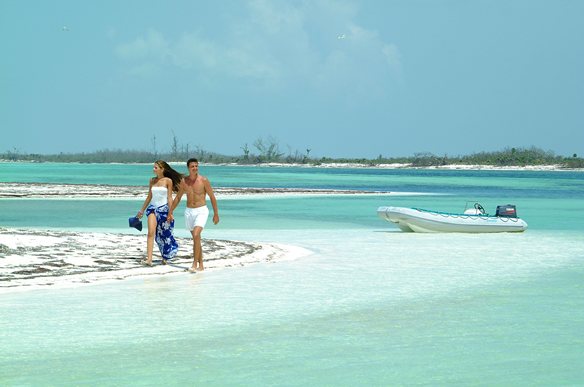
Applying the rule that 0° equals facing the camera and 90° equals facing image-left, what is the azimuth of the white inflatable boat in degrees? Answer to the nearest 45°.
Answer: approximately 90°

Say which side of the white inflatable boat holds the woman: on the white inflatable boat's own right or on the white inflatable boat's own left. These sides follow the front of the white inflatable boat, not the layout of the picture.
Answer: on the white inflatable boat's own left

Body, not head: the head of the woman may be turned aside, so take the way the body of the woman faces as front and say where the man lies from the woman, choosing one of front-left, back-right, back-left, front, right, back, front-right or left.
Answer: left

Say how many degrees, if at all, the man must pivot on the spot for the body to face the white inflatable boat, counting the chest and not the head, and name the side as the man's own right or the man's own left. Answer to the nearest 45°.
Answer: approximately 135° to the man's own left

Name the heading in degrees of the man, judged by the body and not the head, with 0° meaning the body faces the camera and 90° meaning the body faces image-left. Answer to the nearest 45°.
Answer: approximately 0°

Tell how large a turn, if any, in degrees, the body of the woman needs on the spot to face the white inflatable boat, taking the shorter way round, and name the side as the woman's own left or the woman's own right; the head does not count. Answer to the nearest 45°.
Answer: approximately 180°

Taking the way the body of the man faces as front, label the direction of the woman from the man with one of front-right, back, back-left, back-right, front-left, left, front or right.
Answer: back-right

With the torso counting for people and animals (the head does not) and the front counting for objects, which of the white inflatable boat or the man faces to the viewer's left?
the white inflatable boat

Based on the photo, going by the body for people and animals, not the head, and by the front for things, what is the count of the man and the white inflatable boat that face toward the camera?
1

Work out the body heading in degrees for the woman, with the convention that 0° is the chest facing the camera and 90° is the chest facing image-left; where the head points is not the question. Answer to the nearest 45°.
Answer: approximately 45°
